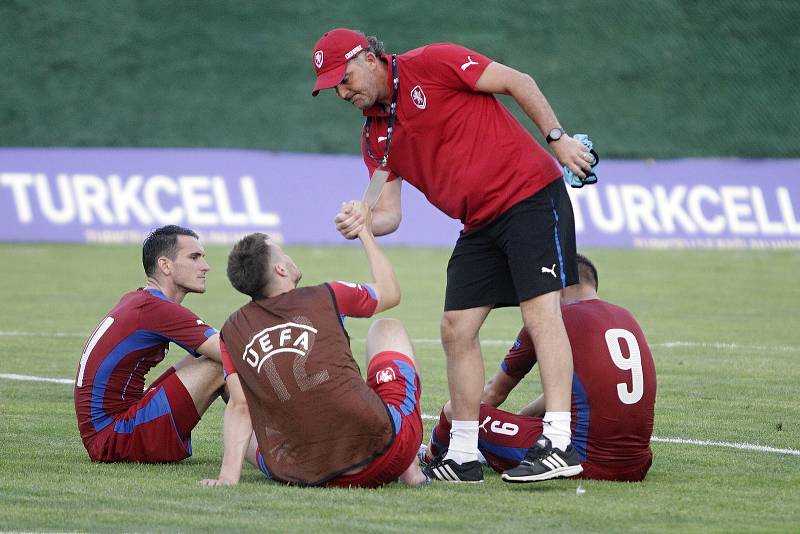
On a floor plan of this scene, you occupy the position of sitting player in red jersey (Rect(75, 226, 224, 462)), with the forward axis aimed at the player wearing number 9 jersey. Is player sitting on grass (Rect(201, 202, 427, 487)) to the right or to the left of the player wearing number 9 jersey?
right

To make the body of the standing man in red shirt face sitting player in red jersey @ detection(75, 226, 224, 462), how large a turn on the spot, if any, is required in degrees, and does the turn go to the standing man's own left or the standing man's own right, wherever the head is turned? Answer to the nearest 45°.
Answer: approximately 45° to the standing man's own right

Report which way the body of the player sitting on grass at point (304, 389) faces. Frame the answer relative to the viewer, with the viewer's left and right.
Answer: facing away from the viewer and to the right of the viewer

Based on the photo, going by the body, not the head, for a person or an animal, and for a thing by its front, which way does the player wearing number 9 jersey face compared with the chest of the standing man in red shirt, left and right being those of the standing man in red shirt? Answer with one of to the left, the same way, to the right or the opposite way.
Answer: to the right

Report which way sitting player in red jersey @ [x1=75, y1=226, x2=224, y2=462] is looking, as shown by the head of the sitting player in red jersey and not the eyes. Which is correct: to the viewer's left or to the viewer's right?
to the viewer's right

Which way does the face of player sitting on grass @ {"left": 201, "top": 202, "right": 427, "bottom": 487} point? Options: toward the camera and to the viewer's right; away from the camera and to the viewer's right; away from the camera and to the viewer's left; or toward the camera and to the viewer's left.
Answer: away from the camera and to the viewer's right

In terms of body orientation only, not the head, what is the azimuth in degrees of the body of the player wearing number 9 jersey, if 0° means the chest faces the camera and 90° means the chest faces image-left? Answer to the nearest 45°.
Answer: approximately 135°

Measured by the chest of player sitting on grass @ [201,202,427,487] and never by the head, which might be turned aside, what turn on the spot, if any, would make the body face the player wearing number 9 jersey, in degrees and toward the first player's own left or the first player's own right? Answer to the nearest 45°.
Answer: approximately 45° to the first player's own right
